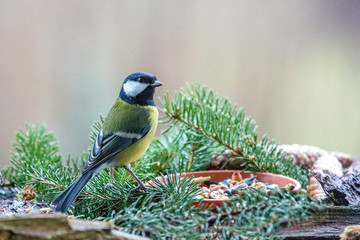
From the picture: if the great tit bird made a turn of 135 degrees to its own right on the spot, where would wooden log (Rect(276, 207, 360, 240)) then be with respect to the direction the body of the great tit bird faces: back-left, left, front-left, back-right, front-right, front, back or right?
left

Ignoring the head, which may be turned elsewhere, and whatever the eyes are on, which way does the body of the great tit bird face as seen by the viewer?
to the viewer's right

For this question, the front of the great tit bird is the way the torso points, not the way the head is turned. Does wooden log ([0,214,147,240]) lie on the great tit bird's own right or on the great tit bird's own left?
on the great tit bird's own right
